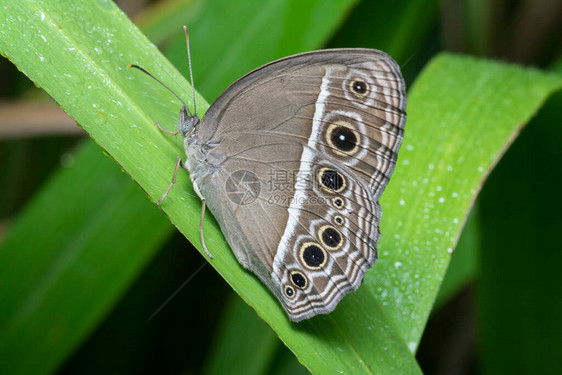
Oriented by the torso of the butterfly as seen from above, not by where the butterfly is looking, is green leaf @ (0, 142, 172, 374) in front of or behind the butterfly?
in front

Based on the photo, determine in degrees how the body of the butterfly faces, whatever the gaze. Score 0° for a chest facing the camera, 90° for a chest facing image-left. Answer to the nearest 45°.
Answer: approximately 90°
